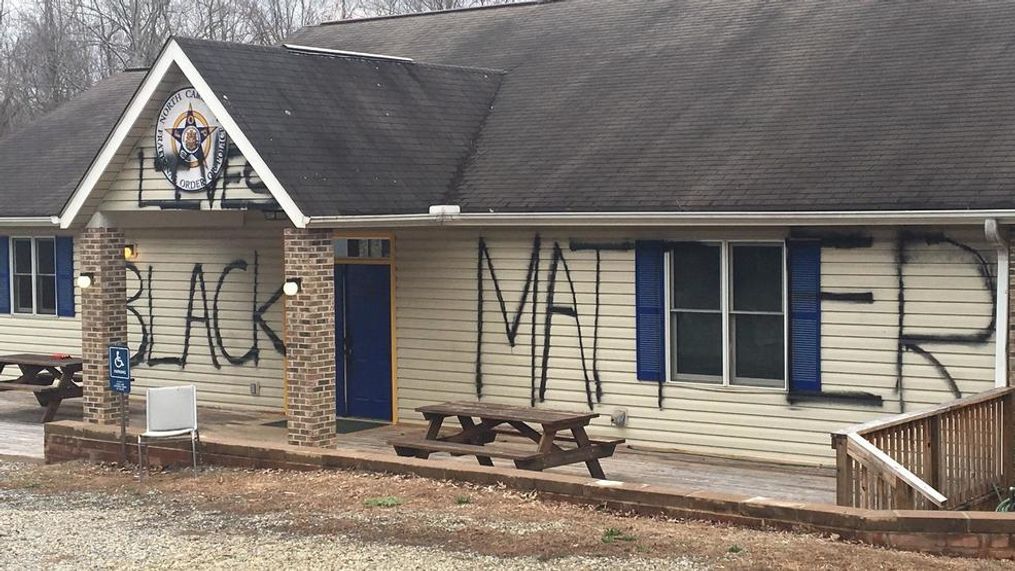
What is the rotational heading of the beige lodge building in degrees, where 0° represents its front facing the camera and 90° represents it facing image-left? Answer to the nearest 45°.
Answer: approximately 45°

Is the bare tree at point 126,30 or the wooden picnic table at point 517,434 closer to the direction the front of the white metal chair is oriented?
the wooden picnic table

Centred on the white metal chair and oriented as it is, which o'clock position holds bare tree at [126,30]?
The bare tree is roughly at 6 o'clock from the white metal chair.

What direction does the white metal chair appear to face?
toward the camera

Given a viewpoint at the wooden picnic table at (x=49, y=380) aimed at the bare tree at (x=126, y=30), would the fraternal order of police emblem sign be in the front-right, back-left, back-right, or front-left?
back-right
